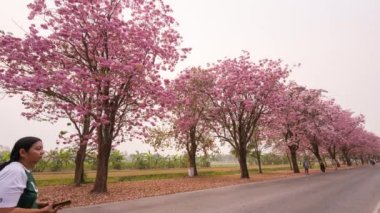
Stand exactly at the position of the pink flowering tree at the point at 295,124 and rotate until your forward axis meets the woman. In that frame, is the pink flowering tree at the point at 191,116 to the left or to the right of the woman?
right

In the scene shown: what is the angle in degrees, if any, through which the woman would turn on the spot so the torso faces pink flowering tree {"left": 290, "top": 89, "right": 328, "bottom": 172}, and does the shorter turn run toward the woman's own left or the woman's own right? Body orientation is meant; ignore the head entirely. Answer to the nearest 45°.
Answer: approximately 45° to the woman's own left

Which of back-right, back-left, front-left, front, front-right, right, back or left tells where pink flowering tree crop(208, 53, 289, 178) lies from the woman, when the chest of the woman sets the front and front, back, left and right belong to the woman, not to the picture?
front-left

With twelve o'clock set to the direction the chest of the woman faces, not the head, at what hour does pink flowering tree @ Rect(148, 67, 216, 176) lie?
The pink flowering tree is roughly at 10 o'clock from the woman.

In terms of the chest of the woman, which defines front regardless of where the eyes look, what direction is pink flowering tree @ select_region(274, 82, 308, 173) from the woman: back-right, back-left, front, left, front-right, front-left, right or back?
front-left

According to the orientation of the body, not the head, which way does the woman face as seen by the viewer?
to the viewer's right

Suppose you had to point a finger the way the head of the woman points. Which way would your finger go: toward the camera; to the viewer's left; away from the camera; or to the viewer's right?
to the viewer's right
